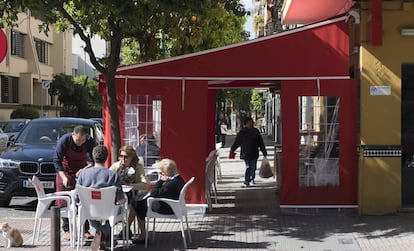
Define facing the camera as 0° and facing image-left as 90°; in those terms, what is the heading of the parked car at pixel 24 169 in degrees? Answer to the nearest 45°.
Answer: approximately 45°

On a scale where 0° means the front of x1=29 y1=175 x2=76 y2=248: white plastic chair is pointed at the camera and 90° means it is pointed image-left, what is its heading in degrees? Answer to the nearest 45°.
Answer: approximately 270°

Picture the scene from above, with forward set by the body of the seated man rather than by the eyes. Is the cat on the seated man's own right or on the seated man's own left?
on the seated man's own left

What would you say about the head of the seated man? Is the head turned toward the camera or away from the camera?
away from the camera

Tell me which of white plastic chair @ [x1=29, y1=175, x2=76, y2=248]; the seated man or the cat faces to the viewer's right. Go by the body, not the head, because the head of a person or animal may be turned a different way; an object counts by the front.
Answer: the white plastic chair

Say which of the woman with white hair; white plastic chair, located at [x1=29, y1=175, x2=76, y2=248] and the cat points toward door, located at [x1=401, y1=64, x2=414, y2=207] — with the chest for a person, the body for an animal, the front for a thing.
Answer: the white plastic chair

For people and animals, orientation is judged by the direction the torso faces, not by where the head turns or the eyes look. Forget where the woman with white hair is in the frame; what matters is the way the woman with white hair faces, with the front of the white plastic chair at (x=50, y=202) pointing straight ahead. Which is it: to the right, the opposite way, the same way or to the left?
the opposite way

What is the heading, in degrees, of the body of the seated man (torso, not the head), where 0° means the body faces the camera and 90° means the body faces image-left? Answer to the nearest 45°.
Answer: approximately 180°

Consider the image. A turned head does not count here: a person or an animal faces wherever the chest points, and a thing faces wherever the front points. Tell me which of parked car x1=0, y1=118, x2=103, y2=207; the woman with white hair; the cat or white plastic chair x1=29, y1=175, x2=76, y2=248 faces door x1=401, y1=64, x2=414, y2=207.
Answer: the white plastic chair

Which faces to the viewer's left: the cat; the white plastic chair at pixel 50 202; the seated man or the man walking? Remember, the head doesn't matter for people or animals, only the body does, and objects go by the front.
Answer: the cat

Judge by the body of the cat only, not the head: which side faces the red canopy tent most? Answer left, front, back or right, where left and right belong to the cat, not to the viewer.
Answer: back

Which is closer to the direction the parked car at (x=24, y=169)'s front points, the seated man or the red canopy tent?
the seated man

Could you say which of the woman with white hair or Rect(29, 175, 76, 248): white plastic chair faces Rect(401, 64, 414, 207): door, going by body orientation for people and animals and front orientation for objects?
the white plastic chair
